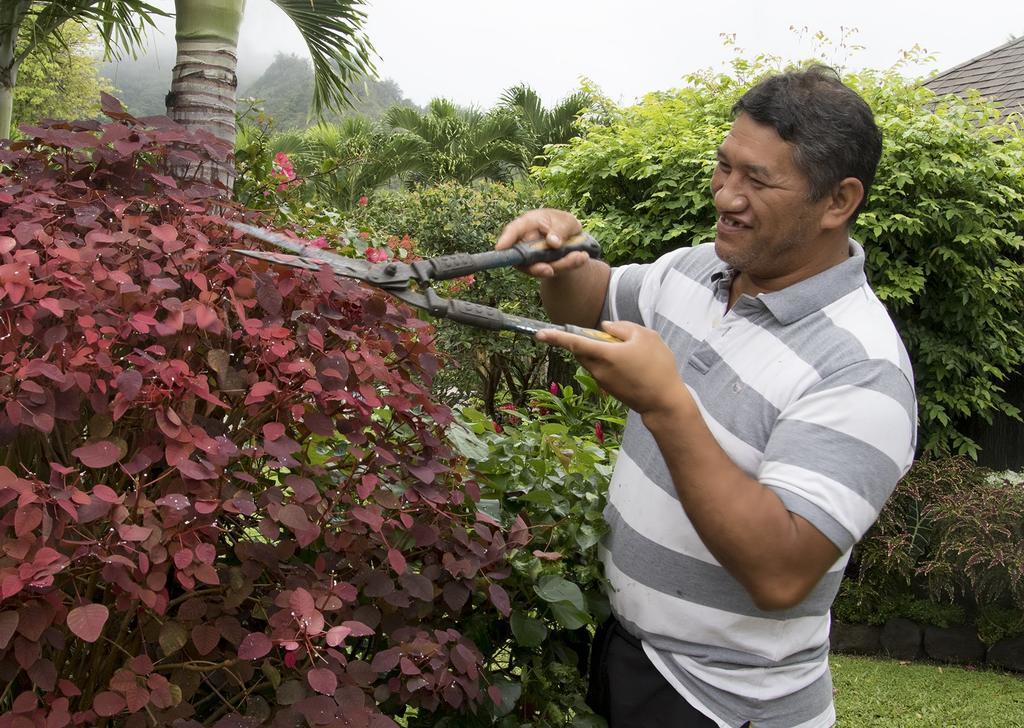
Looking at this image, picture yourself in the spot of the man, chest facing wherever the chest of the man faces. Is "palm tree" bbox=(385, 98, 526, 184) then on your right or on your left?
on your right

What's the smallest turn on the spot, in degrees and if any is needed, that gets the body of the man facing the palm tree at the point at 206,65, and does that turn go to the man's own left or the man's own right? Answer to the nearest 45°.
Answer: approximately 90° to the man's own right

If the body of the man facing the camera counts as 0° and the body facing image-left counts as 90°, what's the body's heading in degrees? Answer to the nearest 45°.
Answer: approximately 45°

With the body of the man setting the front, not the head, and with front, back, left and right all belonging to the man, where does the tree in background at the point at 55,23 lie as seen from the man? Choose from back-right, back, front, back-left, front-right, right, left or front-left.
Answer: right

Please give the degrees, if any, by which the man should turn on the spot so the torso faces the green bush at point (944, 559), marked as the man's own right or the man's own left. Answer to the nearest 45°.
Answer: approximately 135° to the man's own right

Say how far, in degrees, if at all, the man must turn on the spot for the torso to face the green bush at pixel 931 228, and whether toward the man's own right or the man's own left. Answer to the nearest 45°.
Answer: approximately 135° to the man's own right

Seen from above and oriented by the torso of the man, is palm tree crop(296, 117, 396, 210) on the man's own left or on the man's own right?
on the man's own right
